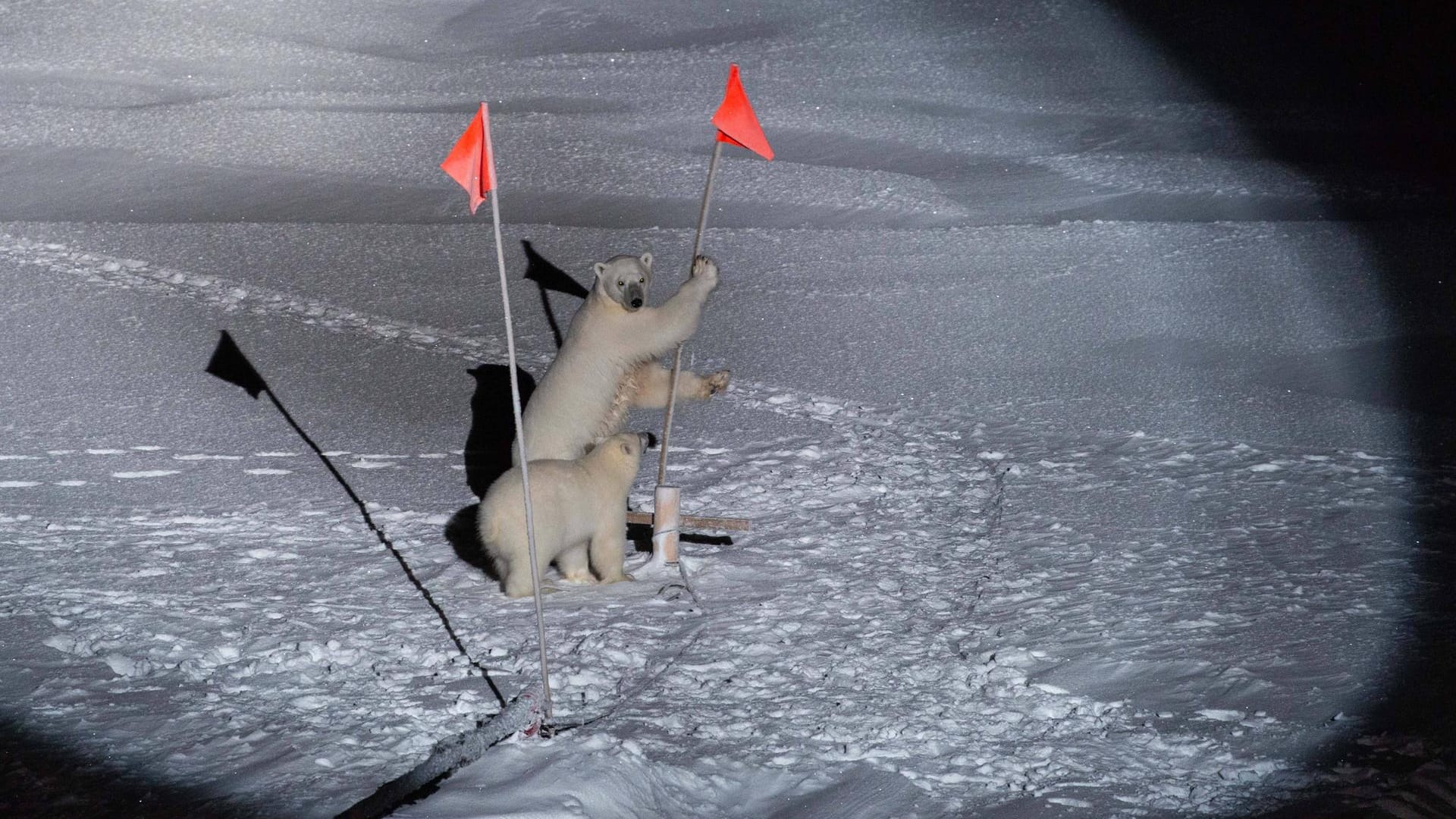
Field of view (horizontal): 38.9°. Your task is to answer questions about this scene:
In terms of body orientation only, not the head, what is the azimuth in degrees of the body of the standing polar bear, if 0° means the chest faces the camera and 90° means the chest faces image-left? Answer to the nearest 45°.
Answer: approximately 270°

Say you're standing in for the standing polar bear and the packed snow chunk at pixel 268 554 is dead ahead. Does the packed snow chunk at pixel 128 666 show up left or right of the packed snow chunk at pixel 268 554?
left

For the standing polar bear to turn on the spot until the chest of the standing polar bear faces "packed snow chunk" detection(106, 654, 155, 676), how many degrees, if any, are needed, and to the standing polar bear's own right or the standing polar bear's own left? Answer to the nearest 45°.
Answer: approximately 135° to the standing polar bear's own right
